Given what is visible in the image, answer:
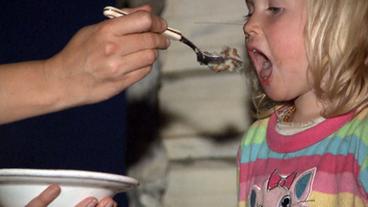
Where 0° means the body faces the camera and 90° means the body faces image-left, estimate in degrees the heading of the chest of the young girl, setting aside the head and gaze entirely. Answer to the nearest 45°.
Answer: approximately 45°

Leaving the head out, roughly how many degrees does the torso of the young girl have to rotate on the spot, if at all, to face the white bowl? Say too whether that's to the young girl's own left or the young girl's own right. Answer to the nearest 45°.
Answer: approximately 45° to the young girl's own right
